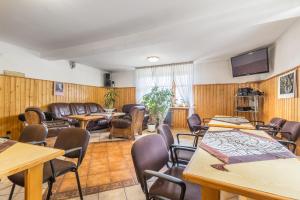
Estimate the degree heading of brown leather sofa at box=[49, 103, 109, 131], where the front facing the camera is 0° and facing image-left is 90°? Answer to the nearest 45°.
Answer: approximately 315°

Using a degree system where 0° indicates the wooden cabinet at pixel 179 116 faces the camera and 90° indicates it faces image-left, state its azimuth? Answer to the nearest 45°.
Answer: approximately 0°

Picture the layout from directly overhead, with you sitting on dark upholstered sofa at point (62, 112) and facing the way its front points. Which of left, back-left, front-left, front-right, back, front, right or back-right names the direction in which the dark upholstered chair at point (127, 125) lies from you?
front

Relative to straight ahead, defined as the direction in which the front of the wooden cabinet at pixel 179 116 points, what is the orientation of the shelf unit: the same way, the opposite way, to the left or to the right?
to the right

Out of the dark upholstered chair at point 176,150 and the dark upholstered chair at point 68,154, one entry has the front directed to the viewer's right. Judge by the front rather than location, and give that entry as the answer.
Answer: the dark upholstered chair at point 176,150

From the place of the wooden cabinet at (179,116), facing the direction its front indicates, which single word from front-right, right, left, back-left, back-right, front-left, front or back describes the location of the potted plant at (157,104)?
front-right

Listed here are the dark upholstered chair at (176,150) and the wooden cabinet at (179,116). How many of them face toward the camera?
1

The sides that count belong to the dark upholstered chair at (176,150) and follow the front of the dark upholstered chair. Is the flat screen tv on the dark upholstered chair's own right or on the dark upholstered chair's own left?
on the dark upholstered chair's own left

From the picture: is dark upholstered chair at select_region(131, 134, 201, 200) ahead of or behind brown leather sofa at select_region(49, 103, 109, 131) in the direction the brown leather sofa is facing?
ahead

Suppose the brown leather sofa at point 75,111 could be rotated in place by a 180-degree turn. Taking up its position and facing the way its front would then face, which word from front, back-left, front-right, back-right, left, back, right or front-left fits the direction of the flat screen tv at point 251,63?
back

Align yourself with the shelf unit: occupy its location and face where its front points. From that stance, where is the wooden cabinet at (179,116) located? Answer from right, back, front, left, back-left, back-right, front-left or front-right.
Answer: front-right

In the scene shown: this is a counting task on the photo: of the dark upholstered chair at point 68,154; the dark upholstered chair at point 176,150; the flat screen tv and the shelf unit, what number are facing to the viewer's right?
1

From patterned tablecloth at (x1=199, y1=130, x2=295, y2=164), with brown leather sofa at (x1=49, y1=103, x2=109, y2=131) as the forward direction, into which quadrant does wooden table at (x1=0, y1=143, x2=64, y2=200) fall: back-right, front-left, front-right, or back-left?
front-left

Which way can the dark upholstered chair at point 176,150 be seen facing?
to the viewer's right

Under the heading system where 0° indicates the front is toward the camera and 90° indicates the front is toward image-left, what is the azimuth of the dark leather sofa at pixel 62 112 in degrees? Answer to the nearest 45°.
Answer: approximately 315°

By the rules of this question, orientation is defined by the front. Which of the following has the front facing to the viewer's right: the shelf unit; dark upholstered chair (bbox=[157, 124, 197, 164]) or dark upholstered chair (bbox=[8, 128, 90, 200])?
dark upholstered chair (bbox=[157, 124, 197, 164])

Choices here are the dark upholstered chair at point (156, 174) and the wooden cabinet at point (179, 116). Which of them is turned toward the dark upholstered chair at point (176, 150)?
the wooden cabinet
